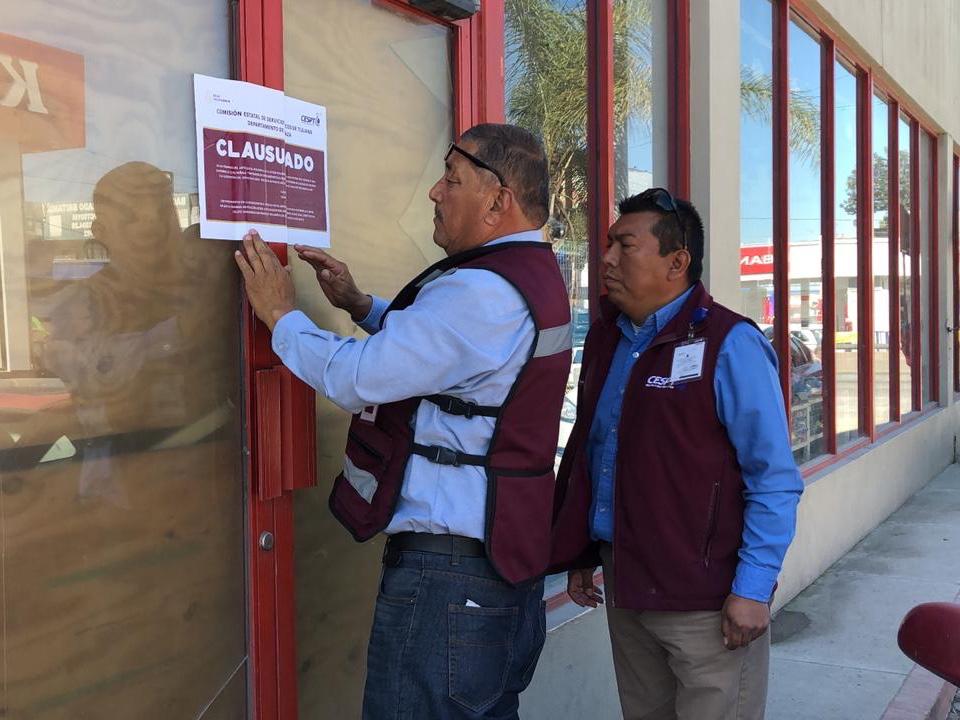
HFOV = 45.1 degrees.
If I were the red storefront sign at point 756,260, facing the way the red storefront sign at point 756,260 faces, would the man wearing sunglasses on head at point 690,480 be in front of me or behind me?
in front

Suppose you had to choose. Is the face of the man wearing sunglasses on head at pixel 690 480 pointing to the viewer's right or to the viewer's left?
to the viewer's left

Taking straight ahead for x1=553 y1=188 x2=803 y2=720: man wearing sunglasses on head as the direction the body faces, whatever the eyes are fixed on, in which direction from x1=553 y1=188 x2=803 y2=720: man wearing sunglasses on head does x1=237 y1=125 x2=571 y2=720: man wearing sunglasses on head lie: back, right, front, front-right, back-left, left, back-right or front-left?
front

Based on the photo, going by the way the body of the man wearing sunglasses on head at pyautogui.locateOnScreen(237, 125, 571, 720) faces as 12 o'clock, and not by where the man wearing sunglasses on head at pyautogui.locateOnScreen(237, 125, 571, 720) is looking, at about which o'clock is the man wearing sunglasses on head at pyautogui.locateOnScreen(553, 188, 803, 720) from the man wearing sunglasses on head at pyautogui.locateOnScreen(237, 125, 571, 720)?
the man wearing sunglasses on head at pyautogui.locateOnScreen(553, 188, 803, 720) is roughly at 5 o'clock from the man wearing sunglasses on head at pyautogui.locateOnScreen(237, 125, 571, 720).

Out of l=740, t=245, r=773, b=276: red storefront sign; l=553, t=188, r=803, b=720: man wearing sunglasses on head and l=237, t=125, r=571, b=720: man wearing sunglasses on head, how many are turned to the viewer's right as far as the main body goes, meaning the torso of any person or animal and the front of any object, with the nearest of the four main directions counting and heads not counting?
0

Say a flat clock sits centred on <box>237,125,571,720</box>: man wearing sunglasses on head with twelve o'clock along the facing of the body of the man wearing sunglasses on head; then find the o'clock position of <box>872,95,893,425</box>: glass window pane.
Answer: The glass window pane is roughly at 4 o'clock from the man wearing sunglasses on head.

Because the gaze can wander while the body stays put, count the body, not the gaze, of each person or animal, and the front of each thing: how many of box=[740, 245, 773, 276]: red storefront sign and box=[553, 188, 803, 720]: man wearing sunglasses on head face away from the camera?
0

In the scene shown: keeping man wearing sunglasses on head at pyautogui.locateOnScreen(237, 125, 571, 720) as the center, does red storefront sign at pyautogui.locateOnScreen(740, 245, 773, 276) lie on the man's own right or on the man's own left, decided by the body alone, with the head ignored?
on the man's own right

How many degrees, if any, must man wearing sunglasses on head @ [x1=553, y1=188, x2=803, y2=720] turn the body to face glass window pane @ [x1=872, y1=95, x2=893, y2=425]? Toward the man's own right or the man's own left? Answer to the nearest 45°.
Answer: approximately 135° to the man's own right

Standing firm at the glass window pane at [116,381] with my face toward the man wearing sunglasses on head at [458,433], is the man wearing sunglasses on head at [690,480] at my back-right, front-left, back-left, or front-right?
front-left

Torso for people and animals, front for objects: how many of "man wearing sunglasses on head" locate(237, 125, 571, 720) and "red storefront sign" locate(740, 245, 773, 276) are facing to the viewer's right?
0

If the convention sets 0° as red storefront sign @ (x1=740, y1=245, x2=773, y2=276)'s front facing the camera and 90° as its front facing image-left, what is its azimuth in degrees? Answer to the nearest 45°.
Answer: approximately 45°

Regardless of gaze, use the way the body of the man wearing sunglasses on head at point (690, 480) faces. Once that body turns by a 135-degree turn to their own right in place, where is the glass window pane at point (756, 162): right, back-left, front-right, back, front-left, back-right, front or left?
front

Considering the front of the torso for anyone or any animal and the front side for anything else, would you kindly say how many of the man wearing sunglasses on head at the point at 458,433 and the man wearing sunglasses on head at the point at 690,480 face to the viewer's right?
0

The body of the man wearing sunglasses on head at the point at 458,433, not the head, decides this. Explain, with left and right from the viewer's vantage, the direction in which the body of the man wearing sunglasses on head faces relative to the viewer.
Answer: facing to the left of the viewer

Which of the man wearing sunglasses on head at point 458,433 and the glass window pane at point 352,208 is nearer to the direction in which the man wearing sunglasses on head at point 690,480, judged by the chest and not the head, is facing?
the man wearing sunglasses on head

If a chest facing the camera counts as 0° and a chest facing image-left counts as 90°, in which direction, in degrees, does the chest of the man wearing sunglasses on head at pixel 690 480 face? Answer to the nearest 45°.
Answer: approximately 45°

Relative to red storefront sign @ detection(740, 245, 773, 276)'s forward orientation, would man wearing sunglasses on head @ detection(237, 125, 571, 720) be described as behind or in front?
in front
